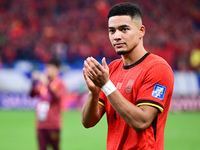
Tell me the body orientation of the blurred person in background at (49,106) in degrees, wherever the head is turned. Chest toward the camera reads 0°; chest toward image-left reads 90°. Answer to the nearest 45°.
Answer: approximately 45°
